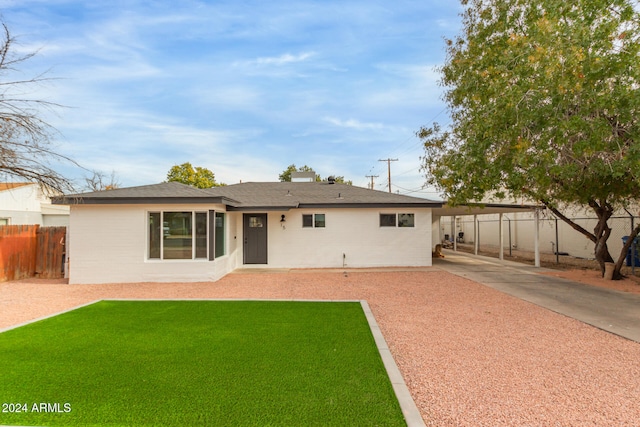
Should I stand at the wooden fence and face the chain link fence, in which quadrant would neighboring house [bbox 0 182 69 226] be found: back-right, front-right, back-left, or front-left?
back-left

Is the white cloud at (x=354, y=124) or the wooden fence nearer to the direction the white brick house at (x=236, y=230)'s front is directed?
the wooden fence

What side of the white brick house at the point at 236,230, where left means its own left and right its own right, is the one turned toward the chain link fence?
left

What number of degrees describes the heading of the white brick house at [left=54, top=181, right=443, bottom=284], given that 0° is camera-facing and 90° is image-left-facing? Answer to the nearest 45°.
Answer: approximately 0°

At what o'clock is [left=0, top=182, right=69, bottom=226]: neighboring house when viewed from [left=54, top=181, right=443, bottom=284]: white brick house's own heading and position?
The neighboring house is roughly at 4 o'clock from the white brick house.

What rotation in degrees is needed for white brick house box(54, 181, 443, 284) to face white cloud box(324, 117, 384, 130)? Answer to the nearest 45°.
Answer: approximately 135° to its left

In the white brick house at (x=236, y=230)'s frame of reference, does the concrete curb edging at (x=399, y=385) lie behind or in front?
in front

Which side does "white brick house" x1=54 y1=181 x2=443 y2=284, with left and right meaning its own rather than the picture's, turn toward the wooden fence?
right

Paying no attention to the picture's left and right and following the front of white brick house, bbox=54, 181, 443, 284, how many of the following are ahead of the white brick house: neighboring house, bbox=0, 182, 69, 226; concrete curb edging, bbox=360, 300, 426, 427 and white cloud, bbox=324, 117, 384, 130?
1

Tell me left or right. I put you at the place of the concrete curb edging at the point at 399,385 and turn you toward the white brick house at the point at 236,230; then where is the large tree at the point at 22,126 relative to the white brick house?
left

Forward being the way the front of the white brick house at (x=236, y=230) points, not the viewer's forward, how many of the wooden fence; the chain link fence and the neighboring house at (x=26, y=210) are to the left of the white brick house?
1
